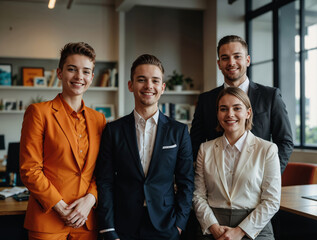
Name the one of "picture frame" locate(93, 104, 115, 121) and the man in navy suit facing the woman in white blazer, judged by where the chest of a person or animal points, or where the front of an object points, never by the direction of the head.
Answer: the picture frame

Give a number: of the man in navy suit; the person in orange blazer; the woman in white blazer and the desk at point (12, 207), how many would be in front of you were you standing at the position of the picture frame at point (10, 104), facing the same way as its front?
4

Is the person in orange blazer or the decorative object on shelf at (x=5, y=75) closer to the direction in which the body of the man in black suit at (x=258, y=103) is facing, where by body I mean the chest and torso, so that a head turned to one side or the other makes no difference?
the person in orange blazer

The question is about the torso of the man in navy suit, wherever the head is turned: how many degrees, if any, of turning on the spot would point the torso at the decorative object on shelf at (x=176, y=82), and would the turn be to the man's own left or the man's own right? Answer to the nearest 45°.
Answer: approximately 180°

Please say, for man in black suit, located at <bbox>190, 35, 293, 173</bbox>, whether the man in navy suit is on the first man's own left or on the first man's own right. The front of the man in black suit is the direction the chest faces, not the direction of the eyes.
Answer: on the first man's own right

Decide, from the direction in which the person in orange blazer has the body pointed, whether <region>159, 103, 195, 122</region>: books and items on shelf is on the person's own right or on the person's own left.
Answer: on the person's own left

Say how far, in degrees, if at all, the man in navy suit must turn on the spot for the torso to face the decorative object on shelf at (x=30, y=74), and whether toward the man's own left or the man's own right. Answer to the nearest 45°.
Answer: approximately 135° to the man's own right

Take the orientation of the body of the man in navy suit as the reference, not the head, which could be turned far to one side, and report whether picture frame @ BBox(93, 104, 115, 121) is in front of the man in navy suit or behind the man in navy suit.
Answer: behind

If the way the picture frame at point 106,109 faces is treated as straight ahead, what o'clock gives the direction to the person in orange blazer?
The person in orange blazer is roughly at 12 o'clock from the picture frame.

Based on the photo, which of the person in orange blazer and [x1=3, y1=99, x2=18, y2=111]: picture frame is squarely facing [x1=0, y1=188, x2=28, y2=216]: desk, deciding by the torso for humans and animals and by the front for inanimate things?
the picture frame

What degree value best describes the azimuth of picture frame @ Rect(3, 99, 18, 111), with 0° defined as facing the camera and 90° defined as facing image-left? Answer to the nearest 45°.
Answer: approximately 0°
